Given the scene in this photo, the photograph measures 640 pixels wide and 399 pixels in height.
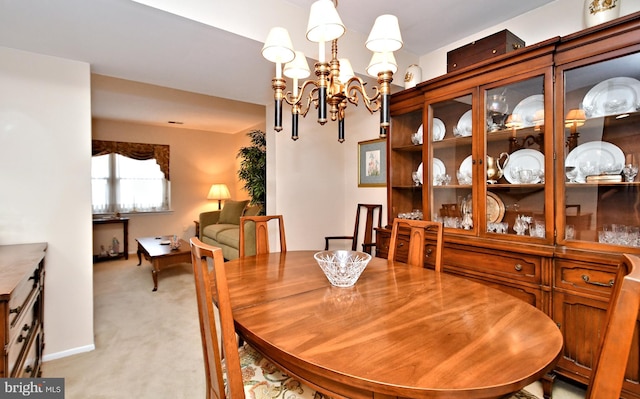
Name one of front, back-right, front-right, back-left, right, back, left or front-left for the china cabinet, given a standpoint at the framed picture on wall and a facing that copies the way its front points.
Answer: left

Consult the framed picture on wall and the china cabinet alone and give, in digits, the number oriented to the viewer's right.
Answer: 0

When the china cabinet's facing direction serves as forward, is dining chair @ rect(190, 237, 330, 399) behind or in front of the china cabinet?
in front

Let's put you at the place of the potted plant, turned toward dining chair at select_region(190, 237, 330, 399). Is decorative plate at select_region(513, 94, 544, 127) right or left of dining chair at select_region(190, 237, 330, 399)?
left

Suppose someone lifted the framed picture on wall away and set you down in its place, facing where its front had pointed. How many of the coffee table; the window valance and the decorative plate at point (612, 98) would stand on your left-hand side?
1

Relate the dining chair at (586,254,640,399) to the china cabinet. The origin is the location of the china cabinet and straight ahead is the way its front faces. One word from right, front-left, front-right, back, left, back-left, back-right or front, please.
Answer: front-left

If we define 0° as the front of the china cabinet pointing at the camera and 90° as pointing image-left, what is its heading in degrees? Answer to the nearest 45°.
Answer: approximately 45°

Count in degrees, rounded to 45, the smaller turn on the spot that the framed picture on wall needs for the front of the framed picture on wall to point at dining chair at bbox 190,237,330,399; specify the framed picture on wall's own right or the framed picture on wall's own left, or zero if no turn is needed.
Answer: approximately 45° to the framed picture on wall's own left

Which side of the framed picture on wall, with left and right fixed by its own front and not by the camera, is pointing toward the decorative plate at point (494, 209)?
left

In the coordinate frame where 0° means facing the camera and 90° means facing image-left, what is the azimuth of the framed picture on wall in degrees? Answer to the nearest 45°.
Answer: approximately 45°

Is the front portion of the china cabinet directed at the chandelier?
yes
